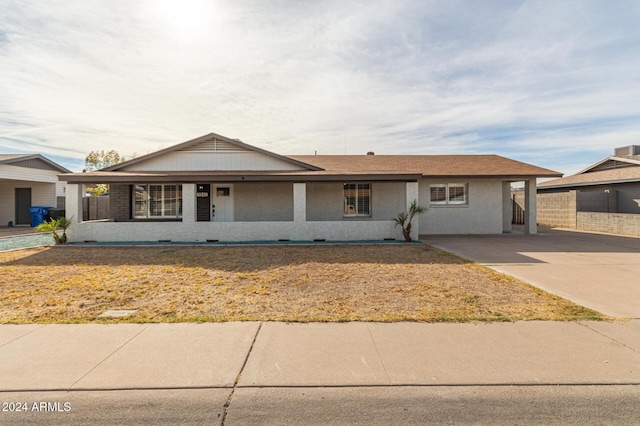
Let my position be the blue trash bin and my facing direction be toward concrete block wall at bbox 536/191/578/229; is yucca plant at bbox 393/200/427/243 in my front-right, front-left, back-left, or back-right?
front-right

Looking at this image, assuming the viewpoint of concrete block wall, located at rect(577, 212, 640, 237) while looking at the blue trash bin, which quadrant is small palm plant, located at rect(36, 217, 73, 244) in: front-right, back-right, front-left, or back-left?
front-left

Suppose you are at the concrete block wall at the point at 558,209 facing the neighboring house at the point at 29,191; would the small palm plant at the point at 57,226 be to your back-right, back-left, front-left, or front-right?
front-left

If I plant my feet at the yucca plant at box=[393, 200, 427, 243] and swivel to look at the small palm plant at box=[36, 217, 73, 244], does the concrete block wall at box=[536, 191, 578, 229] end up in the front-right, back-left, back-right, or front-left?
back-right

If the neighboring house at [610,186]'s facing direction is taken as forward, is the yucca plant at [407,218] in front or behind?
in front

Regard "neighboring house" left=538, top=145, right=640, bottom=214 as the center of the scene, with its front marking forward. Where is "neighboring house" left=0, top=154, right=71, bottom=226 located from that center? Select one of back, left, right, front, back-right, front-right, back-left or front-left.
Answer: front-right

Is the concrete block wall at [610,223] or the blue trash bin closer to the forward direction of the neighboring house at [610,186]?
the concrete block wall

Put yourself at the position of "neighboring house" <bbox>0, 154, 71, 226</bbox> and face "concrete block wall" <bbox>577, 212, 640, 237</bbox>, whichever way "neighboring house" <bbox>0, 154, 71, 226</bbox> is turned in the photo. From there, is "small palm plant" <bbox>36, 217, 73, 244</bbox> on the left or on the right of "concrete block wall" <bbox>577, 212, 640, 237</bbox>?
right

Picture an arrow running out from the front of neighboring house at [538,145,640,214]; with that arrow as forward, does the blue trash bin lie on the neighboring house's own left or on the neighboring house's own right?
on the neighboring house's own right

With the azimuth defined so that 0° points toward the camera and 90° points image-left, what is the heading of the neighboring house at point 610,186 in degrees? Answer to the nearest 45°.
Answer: approximately 0°

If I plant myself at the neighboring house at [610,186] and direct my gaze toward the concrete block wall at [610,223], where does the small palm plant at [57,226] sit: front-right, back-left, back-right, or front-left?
front-right

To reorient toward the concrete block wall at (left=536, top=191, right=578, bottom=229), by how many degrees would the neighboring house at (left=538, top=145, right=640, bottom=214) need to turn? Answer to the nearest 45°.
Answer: approximately 90° to its right

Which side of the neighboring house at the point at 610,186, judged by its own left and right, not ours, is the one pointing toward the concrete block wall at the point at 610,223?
front

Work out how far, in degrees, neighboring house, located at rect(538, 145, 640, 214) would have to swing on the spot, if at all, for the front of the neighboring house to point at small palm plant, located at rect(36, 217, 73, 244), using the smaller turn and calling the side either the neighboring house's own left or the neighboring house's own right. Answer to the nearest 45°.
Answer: approximately 45° to the neighboring house's own right
